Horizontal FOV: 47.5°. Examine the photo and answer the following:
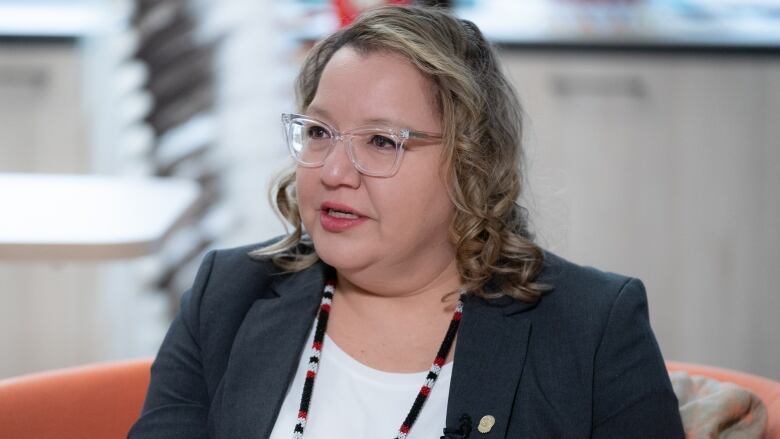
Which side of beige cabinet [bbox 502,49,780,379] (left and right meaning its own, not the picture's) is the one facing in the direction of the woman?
front

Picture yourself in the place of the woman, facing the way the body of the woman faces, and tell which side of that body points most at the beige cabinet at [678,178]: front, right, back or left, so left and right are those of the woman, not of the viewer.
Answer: back

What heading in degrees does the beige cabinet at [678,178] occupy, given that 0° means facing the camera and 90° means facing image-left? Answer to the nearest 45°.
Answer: approximately 0°

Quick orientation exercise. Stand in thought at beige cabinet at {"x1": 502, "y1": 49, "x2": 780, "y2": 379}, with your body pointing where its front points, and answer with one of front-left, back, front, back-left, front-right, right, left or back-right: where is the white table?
front-right

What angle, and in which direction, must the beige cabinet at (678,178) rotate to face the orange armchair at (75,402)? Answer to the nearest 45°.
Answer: approximately 45° to its right

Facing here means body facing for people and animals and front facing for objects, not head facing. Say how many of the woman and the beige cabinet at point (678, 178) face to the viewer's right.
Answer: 0

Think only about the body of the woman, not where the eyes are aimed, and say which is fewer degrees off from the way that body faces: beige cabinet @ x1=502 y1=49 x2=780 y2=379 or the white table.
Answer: the white table

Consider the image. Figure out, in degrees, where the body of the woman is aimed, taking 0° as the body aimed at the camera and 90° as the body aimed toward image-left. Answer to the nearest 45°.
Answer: approximately 45°

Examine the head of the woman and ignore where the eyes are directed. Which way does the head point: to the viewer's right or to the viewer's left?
to the viewer's left
